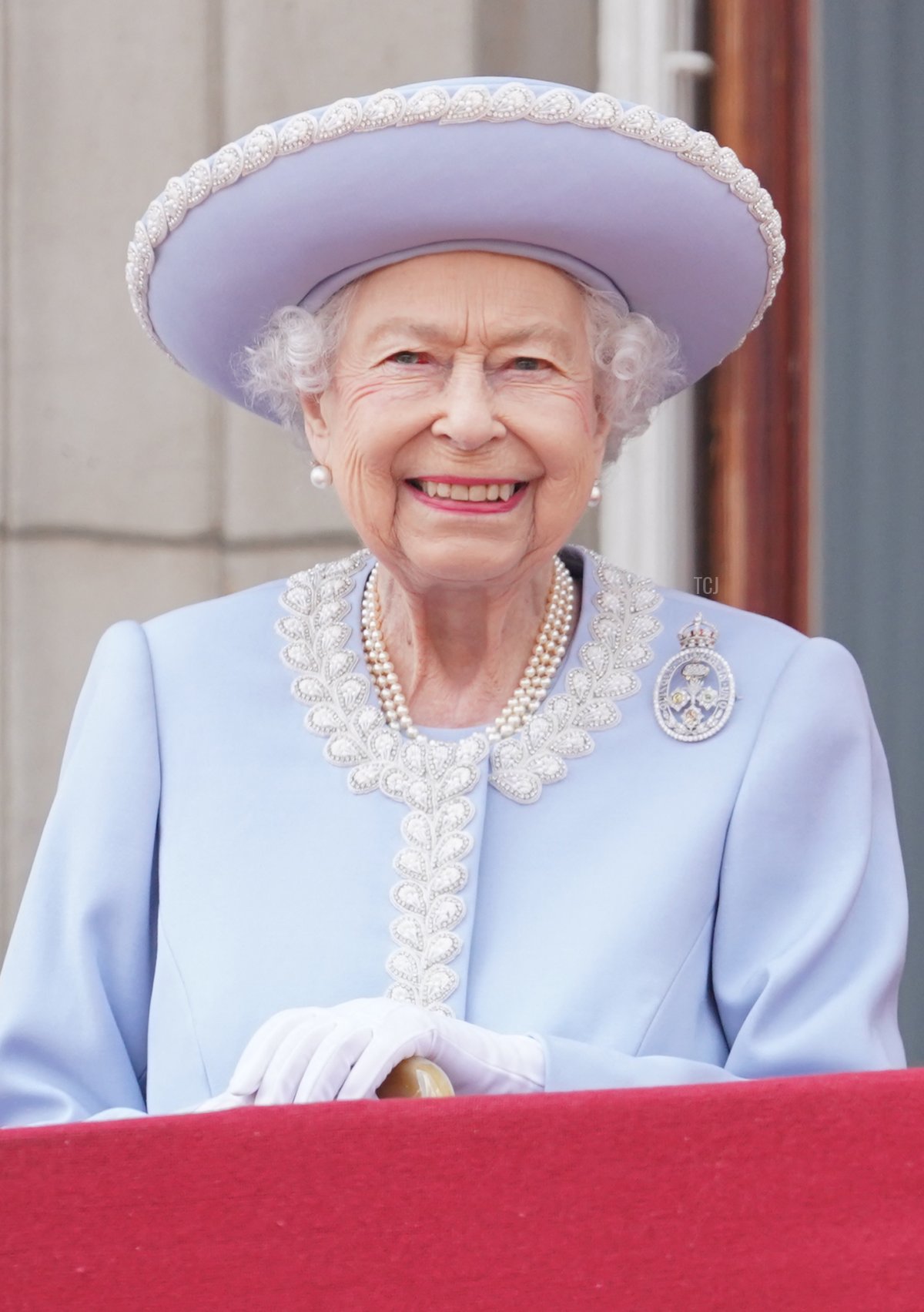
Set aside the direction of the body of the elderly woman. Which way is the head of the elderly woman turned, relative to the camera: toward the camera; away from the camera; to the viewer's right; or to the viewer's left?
toward the camera

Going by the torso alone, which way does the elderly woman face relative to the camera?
toward the camera

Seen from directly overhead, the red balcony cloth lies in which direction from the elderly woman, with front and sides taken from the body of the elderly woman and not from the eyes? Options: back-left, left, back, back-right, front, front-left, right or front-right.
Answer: front
